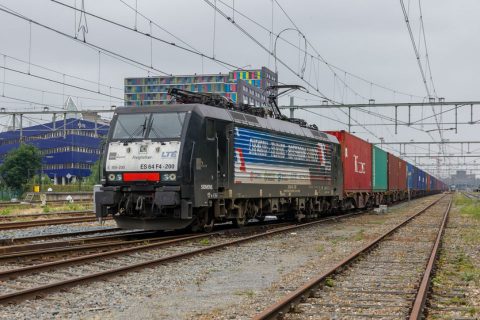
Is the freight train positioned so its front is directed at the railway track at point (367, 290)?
no

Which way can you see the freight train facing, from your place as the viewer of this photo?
facing the viewer and to the left of the viewer

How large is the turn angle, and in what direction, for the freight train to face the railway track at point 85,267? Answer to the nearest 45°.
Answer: approximately 45° to its left

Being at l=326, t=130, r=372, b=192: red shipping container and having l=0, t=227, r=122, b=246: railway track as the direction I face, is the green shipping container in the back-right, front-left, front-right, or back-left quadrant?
back-right

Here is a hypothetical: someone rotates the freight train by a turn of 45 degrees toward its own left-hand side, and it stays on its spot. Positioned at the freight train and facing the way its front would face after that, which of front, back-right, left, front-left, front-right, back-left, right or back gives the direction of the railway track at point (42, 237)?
right
